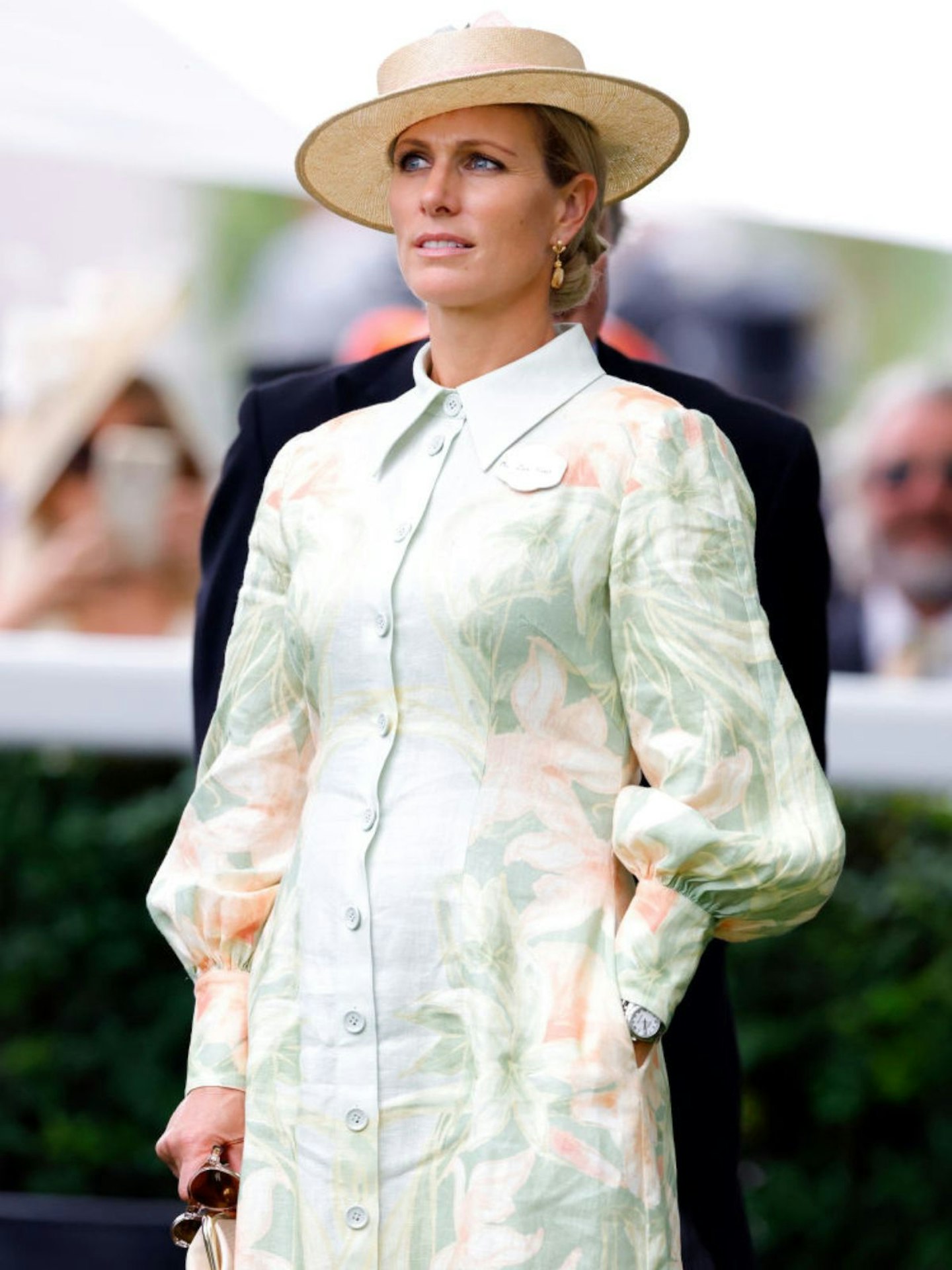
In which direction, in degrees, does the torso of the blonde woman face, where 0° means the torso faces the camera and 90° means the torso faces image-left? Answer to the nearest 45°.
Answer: approximately 45°

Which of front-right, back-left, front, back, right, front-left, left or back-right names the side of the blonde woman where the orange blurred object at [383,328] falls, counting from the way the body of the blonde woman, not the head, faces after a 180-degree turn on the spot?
front-left

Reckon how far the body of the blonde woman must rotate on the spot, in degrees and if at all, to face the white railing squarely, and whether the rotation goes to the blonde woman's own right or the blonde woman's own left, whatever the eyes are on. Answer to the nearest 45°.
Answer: approximately 135° to the blonde woman's own right

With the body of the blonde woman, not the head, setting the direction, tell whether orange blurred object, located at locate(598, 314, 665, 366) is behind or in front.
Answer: behind
